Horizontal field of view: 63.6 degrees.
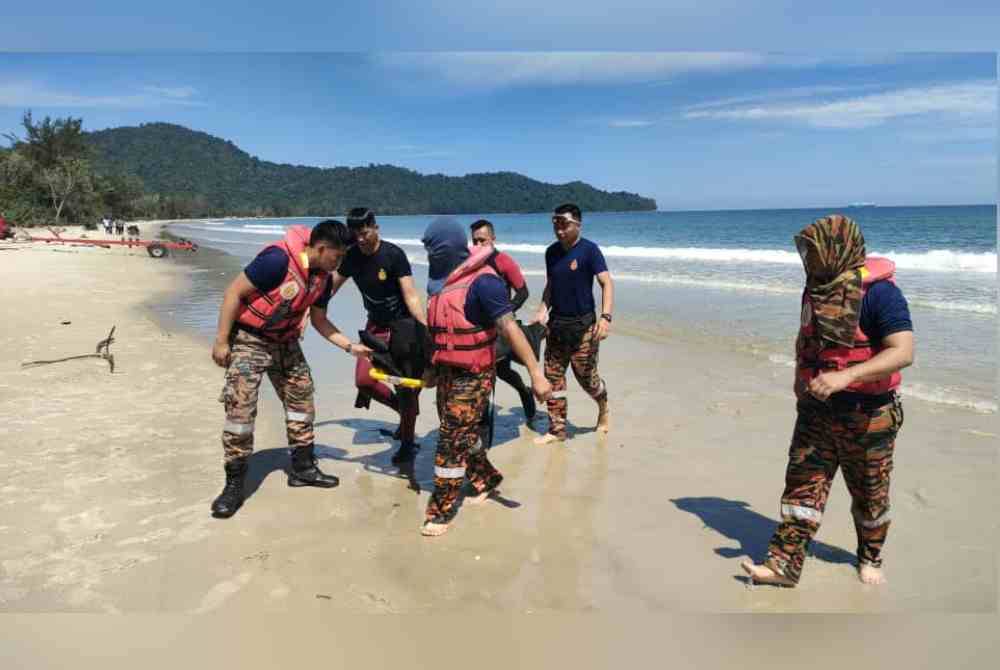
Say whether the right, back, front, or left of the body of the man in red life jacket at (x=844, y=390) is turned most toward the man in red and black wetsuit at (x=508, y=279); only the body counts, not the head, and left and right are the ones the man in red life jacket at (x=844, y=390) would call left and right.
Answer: right

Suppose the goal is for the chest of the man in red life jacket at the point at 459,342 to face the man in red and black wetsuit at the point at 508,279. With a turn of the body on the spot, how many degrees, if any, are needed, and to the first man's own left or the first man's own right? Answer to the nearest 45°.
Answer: approximately 135° to the first man's own right

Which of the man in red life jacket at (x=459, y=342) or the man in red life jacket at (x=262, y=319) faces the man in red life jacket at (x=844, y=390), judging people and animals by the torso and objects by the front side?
the man in red life jacket at (x=262, y=319)

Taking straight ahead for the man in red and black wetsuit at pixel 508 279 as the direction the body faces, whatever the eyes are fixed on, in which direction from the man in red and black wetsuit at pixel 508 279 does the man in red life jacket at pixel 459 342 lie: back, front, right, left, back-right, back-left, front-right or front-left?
front-left

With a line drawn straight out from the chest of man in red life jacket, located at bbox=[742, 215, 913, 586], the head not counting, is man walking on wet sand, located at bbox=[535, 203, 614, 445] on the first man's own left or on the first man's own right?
on the first man's own right

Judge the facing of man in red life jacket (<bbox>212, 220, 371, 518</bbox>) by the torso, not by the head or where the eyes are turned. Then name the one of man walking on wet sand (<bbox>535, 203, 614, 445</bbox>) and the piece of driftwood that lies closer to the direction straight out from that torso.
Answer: the man walking on wet sand

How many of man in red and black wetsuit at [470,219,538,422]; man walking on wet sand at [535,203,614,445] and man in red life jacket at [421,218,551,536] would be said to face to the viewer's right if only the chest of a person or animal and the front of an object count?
0

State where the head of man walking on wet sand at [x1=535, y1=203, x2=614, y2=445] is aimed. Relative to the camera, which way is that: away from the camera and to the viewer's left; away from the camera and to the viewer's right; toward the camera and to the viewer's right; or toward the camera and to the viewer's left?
toward the camera and to the viewer's left

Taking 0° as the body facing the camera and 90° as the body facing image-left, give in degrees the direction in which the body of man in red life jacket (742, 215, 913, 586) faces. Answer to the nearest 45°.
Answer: approximately 45°

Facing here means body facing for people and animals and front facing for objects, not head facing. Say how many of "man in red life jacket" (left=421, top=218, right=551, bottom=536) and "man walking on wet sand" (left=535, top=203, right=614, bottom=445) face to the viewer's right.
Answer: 0

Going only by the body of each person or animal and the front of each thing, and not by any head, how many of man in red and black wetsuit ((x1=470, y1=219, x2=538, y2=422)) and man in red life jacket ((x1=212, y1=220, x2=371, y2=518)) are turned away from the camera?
0

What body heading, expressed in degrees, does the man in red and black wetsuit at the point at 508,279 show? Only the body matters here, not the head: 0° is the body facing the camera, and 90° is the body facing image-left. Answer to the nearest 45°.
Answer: approximately 45°
